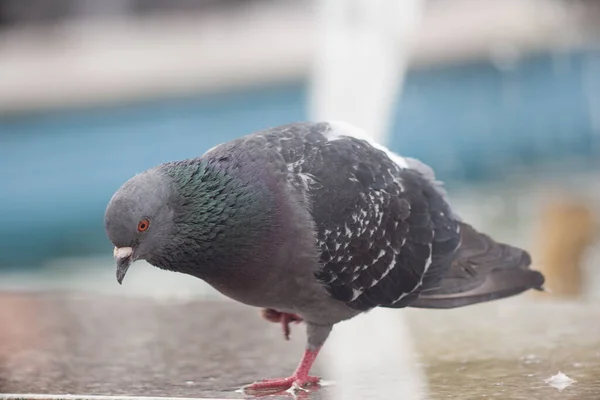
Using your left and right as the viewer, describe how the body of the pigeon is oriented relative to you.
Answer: facing to the left of the viewer
